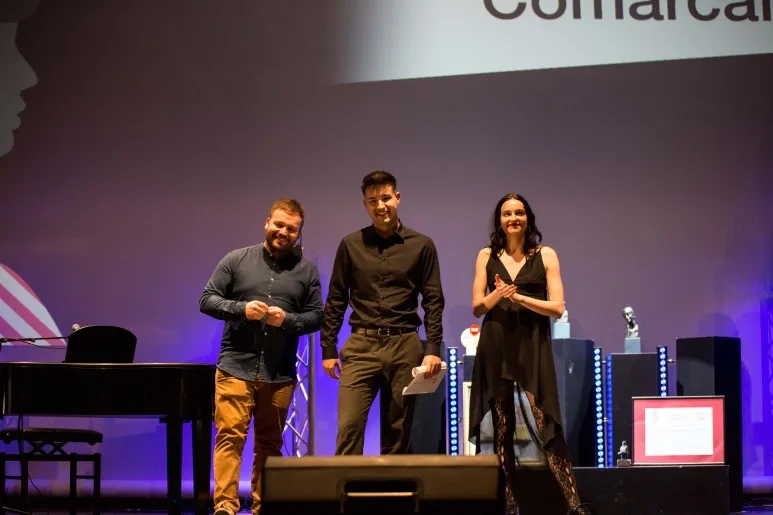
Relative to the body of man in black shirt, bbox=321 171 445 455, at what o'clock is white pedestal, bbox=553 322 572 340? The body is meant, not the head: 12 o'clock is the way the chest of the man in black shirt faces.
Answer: The white pedestal is roughly at 7 o'clock from the man in black shirt.

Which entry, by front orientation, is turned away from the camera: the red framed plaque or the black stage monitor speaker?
the black stage monitor speaker

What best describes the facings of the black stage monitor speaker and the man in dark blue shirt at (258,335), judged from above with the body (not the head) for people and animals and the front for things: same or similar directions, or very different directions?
very different directions

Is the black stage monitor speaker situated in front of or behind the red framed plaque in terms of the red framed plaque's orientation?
in front

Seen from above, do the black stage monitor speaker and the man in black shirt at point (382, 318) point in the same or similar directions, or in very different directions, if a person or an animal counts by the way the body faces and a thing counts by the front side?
very different directions

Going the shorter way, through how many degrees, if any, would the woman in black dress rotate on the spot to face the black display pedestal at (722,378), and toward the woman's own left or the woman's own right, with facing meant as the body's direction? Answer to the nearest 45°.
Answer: approximately 135° to the woman's own left

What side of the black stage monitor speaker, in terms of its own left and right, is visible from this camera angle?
back
